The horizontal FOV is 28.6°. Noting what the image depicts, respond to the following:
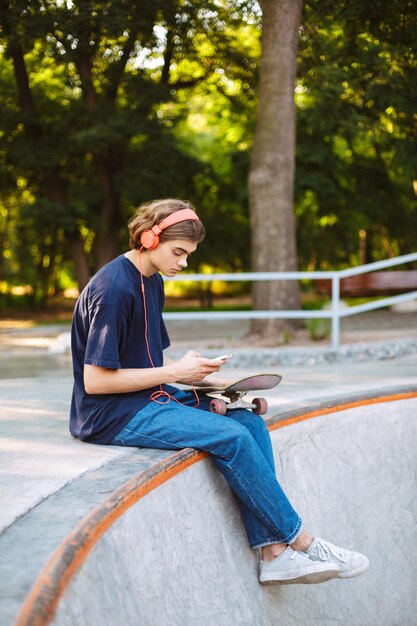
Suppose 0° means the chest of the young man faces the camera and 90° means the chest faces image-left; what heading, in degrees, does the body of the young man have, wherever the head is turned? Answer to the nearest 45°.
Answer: approximately 270°

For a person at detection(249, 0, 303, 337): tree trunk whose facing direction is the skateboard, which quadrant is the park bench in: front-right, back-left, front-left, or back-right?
back-left
